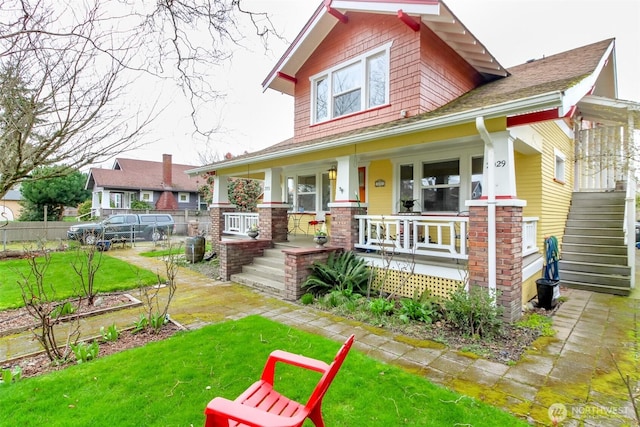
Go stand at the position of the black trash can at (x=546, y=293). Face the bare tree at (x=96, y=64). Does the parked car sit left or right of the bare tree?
right

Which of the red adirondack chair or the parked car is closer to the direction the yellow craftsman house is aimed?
the red adirondack chair

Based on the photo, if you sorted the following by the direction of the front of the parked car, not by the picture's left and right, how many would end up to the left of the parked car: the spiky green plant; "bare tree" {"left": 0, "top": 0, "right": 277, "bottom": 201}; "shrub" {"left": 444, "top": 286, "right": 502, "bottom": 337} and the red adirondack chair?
4

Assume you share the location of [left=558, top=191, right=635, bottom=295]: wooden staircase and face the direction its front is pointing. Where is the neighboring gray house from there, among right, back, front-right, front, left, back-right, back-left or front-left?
right

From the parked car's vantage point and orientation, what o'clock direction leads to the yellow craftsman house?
The yellow craftsman house is roughly at 8 o'clock from the parked car.

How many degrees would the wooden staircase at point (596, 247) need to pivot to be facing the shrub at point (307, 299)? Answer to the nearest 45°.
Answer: approximately 45° to its right

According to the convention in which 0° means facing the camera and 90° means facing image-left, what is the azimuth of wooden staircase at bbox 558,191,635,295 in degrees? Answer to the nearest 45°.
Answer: approximately 0°

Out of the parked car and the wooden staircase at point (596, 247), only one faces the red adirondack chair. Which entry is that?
the wooden staircase

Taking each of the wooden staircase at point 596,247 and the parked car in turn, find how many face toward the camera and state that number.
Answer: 1

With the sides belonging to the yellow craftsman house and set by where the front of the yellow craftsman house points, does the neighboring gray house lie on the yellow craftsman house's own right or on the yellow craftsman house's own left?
on the yellow craftsman house's own right

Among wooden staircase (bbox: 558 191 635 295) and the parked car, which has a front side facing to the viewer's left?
the parked car

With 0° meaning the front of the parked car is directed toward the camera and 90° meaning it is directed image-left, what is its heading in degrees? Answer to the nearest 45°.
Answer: approximately 90°

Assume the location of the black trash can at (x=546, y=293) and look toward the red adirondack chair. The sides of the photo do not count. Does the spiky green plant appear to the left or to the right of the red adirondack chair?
right

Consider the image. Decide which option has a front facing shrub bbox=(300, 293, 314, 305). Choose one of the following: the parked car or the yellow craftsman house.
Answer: the yellow craftsman house
